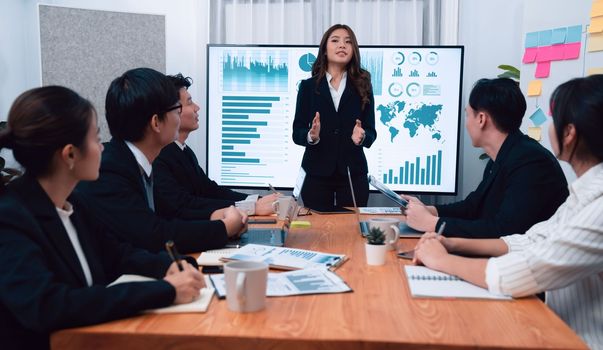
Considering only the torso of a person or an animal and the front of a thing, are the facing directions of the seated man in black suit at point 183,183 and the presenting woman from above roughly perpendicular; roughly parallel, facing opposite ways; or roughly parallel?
roughly perpendicular

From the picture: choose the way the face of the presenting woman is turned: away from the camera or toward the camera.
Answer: toward the camera

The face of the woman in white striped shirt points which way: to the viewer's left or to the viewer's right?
to the viewer's left

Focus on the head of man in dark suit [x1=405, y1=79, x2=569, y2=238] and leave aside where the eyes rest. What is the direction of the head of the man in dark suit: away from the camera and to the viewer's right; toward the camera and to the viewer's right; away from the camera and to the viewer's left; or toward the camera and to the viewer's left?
away from the camera and to the viewer's left

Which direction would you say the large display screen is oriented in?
toward the camera

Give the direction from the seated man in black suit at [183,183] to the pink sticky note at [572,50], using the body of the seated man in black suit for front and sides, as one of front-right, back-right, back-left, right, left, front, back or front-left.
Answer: front

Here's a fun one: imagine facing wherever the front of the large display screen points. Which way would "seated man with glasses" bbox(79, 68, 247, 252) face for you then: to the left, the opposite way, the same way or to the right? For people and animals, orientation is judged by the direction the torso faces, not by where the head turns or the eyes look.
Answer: to the left

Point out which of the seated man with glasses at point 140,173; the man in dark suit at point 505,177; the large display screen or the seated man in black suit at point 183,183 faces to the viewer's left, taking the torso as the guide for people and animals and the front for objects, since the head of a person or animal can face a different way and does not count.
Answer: the man in dark suit

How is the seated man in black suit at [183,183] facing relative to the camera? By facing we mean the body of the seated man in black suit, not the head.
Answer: to the viewer's right

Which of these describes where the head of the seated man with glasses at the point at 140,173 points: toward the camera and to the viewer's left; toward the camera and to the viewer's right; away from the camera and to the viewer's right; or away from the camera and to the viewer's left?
away from the camera and to the viewer's right

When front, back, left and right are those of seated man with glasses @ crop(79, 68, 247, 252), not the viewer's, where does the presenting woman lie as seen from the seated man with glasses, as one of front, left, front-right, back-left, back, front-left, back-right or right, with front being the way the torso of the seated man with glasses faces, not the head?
front-left

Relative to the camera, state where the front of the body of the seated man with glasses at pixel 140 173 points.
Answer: to the viewer's right

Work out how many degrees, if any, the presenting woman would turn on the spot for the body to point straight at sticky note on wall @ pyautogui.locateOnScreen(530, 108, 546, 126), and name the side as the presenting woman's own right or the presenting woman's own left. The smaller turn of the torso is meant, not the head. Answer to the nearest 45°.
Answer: approximately 90° to the presenting woman's own left

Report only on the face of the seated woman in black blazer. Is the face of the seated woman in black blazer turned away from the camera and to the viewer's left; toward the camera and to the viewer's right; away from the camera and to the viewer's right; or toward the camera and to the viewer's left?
away from the camera and to the viewer's right

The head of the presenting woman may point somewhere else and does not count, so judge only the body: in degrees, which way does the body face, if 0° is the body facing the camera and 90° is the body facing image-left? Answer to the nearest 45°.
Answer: approximately 0°

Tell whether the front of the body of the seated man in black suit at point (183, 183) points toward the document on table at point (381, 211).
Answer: yes

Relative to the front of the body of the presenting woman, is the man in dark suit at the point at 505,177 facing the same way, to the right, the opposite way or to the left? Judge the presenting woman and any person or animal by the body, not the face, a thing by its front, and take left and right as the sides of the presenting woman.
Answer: to the right
